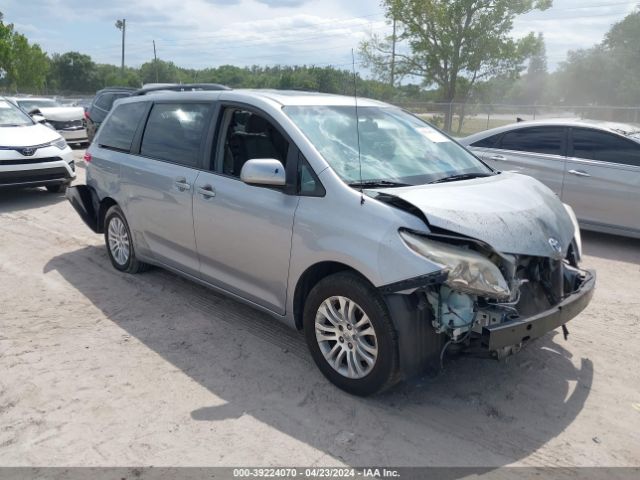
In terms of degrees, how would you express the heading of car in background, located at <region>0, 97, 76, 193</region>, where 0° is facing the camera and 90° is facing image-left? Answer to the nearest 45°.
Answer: approximately 315°

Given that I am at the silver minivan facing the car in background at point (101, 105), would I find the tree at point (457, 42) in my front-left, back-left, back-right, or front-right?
front-right

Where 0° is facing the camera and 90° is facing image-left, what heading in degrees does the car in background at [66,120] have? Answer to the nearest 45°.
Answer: approximately 315°

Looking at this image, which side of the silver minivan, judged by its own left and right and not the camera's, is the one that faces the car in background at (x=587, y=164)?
left

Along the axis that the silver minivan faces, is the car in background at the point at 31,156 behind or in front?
behind
